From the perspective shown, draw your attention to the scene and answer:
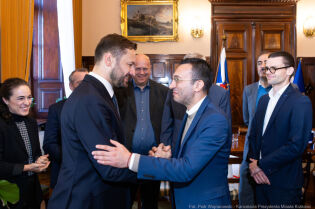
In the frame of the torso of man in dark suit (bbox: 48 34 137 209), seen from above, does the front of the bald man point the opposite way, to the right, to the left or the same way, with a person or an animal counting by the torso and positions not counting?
to the right

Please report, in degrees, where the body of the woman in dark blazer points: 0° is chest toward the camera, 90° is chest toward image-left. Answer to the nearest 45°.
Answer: approximately 315°

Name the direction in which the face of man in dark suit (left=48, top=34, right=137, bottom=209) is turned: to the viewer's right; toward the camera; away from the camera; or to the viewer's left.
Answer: to the viewer's right

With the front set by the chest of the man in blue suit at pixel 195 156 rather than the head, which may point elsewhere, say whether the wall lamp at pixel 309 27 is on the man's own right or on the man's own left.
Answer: on the man's own right

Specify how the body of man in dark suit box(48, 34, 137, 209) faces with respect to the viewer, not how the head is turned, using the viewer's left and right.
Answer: facing to the right of the viewer

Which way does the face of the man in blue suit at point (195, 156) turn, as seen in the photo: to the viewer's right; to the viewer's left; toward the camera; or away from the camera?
to the viewer's left

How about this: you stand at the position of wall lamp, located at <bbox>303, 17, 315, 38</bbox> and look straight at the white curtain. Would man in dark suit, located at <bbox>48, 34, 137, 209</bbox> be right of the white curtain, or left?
left

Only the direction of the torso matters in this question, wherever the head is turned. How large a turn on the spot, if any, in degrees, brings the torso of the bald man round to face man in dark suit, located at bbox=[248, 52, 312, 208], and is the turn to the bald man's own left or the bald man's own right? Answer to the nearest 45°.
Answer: approximately 45° to the bald man's own left

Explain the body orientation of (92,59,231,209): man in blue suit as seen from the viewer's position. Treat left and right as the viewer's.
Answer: facing to the left of the viewer

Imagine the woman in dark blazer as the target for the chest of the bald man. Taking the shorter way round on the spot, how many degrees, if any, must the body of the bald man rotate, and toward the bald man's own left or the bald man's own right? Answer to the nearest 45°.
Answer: approximately 45° to the bald man's own right

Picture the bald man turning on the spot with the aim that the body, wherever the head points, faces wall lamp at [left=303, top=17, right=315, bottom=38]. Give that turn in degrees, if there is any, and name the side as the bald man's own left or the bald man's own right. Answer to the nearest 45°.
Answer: approximately 135° to the bald man's own left

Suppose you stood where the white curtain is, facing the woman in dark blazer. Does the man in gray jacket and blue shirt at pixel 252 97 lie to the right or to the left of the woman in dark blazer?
left
